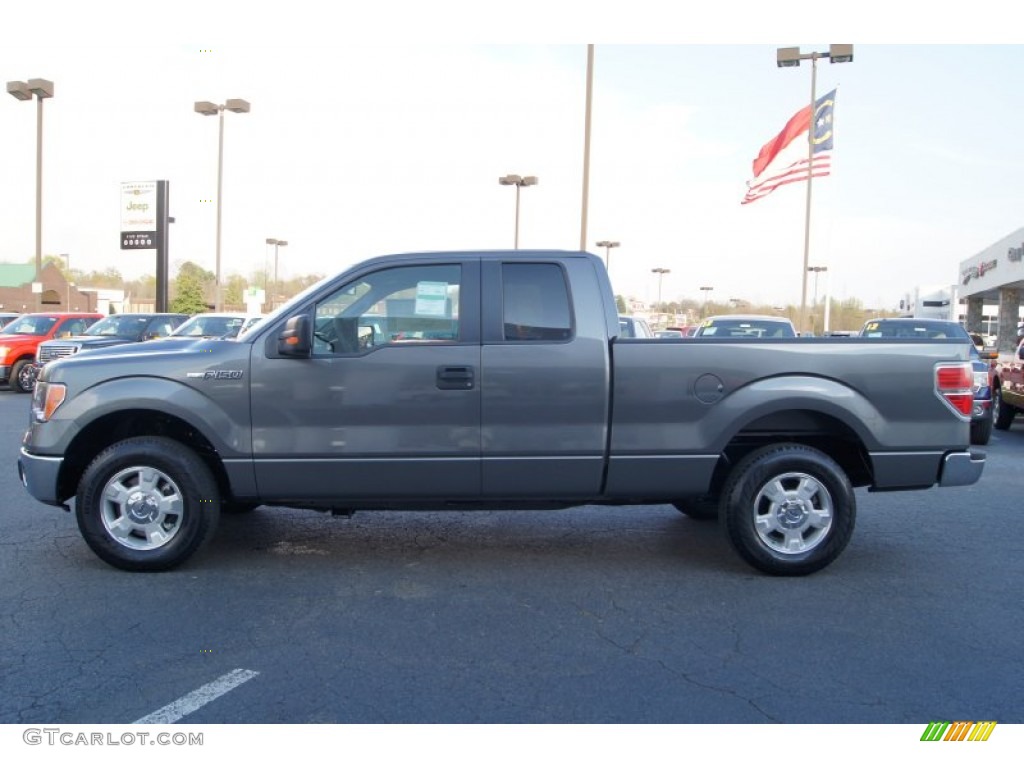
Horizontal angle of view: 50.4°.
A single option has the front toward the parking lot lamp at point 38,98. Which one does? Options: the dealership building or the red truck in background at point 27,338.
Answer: the dealership building

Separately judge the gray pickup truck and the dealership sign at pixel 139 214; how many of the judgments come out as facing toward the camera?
1

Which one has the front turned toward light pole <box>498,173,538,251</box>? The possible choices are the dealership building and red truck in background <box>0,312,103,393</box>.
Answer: the dealership building

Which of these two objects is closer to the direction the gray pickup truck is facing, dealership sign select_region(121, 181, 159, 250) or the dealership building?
the dealership sign

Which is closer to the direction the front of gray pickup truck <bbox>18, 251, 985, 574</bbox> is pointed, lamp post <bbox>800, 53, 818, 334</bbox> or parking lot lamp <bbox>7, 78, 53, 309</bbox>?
the parking lot lamp

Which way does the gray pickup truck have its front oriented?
to the viewer's left

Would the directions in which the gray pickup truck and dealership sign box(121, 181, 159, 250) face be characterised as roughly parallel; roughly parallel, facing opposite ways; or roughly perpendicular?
roughly perpendicular

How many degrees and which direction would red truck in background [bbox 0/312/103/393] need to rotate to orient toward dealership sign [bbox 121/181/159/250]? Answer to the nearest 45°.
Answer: approximately 135° to its right

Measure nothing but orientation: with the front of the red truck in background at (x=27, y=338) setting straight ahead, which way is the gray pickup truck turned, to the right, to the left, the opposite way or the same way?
to the right

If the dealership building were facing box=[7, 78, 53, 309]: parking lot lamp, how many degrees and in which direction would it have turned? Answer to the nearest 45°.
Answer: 0° — it already faces it
